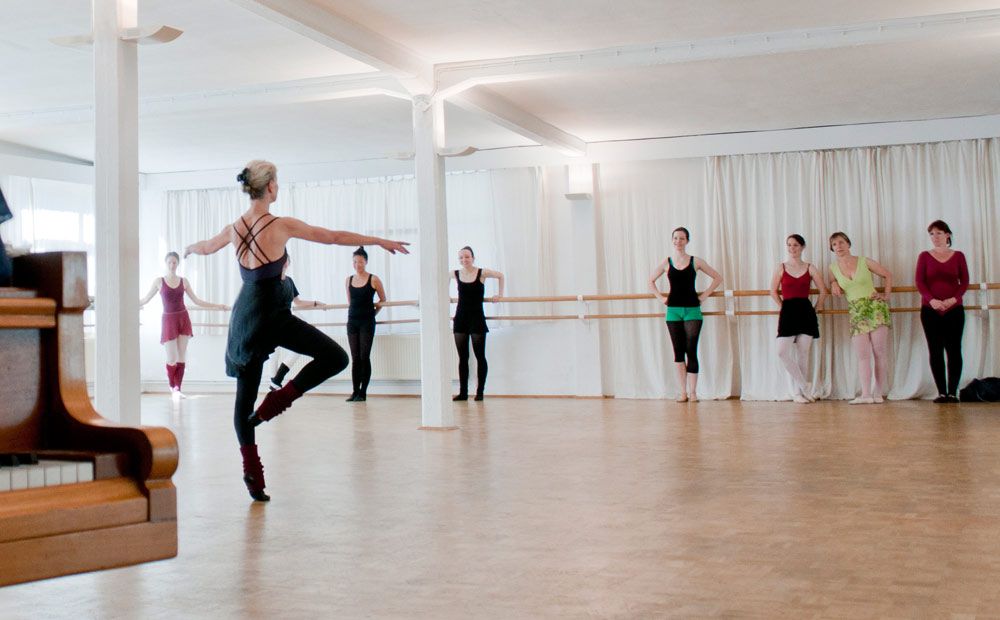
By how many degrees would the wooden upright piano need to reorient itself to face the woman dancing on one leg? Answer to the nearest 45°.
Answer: approximately 135° to its left

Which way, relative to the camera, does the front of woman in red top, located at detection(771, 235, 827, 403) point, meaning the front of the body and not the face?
toward the camera

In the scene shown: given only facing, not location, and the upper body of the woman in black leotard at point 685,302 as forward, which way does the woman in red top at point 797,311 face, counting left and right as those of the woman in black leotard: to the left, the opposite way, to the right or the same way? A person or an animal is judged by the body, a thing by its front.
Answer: the same way

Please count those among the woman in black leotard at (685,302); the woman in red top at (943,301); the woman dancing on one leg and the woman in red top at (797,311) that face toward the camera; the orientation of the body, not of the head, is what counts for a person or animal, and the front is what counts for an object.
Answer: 3

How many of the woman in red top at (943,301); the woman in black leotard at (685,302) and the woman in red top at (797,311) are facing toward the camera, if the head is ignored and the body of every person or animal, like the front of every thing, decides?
3

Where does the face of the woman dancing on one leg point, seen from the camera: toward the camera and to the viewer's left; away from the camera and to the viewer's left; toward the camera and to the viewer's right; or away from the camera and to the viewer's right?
away from the camera and to the viewer's right

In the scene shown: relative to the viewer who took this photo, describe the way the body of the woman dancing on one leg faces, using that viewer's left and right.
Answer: facing away from the viewer and to the right of the viewer

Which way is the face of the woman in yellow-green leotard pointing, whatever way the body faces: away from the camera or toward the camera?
toward the camera

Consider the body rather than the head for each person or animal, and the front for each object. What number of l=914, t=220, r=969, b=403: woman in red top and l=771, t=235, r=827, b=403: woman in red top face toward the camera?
2

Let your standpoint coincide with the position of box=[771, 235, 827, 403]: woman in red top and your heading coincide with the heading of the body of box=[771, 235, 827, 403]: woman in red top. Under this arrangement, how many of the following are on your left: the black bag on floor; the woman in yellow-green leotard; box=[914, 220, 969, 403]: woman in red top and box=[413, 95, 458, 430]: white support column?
3

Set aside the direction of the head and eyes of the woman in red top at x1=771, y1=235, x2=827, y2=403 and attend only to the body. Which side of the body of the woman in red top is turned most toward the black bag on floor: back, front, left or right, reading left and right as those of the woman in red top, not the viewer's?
left

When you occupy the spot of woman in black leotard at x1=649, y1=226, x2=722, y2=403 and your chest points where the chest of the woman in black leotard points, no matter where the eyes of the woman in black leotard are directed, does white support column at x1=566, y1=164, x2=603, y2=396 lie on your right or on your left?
on your right

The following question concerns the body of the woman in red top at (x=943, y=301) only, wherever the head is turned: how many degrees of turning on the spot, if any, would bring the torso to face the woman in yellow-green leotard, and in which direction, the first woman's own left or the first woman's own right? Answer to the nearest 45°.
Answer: approximately 90° to the first woman's own right

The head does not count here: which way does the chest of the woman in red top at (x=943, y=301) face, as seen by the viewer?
toward the camera

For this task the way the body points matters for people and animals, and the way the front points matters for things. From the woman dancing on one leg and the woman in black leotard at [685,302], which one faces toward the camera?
the woman in black leotard

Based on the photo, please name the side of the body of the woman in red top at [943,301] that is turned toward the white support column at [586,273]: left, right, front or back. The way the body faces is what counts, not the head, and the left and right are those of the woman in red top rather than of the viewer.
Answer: right

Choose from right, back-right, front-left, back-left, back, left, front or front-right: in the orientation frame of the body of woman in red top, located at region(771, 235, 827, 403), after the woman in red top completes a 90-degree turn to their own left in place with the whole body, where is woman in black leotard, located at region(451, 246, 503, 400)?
back

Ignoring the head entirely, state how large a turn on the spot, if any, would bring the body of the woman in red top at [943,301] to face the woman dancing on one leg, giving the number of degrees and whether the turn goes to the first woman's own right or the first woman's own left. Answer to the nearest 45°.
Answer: approximately 45° to the first woman's own right

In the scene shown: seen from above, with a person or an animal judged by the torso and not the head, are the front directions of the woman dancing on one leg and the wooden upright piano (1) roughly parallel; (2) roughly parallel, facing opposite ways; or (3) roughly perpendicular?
roughly perpendicular
